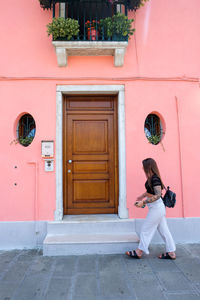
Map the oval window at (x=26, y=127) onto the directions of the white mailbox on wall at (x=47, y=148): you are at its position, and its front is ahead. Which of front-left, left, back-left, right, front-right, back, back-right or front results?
back-right

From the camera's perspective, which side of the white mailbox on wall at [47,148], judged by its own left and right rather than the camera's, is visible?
front

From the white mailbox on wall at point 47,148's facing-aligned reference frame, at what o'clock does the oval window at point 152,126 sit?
The oval window is roughly at 9 o'clock from the white mailbox on wall.

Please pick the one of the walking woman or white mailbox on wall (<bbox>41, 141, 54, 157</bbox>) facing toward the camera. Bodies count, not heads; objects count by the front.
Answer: the white mailbox on wall

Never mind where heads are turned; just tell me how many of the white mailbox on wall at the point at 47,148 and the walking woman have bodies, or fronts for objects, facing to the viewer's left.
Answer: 1

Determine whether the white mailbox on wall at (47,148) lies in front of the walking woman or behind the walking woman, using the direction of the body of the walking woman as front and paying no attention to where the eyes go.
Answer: in front

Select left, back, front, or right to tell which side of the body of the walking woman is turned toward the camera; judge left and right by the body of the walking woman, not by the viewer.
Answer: left
